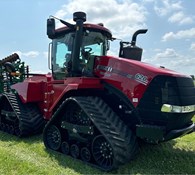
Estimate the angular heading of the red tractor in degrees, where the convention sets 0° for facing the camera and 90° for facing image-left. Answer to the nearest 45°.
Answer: approximately 315°
